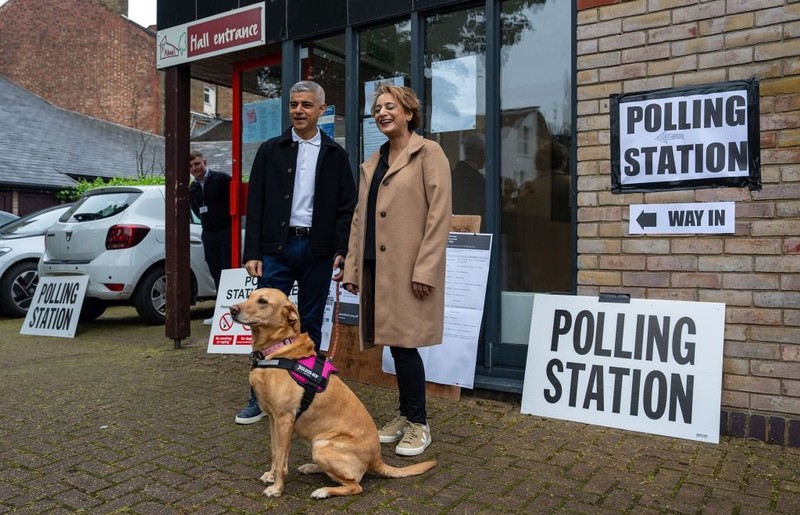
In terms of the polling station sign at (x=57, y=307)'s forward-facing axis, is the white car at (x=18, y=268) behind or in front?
behind

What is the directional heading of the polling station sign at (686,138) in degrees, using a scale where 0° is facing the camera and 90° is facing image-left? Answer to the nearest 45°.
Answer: approximately 0°

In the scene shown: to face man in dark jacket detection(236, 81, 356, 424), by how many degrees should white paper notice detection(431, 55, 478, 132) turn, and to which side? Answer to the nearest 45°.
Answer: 0° — it already faces them

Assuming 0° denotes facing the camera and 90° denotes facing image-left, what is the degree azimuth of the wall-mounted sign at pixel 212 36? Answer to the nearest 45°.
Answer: approximately 45°

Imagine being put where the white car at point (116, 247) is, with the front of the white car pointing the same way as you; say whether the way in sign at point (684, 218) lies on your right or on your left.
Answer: on your right

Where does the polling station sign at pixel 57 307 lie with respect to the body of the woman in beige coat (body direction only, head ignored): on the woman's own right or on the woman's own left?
on the woman's own right

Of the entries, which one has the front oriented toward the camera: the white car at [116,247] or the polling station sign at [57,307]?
the polling station sign

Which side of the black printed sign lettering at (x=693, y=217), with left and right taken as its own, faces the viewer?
front

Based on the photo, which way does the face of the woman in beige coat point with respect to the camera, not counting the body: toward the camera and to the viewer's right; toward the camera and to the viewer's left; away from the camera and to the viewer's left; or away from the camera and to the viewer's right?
toward the camera and to the viewer's left

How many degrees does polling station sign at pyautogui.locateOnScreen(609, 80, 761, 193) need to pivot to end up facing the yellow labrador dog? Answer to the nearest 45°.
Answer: approximately 45° to its right

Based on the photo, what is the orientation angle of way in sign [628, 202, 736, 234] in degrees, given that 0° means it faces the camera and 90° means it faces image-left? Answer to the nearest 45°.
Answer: approximately 0°

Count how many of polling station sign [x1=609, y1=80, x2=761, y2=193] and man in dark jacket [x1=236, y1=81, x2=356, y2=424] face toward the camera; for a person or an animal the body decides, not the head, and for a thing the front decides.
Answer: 2

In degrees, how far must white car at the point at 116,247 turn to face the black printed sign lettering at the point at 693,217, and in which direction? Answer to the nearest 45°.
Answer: approximately 90° to its right

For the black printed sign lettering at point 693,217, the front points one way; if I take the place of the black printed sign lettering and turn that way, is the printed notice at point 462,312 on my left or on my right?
on my right

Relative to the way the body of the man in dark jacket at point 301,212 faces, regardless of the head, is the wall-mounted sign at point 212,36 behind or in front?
behind

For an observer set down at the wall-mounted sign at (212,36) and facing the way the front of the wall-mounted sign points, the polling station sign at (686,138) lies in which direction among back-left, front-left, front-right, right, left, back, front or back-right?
left
